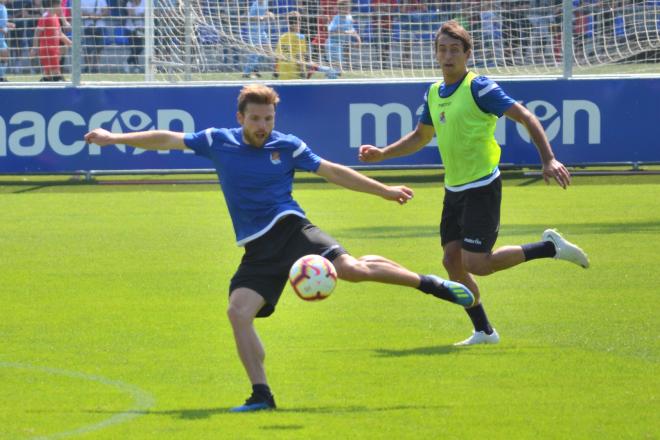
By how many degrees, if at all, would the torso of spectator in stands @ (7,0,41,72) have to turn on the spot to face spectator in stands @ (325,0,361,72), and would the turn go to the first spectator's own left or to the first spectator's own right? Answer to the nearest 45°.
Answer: approximately 90° to the first spectator's own left

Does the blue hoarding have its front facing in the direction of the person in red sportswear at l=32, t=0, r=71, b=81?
no

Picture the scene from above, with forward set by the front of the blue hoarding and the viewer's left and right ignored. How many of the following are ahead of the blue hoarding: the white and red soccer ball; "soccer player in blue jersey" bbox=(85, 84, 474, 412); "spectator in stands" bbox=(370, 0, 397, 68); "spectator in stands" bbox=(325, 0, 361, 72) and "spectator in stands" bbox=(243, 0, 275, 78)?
2

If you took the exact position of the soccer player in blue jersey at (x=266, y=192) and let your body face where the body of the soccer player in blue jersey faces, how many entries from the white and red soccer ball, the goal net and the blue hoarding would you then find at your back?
2

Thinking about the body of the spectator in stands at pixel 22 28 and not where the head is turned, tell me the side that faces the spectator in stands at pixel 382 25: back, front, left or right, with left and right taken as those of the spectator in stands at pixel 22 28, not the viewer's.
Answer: left

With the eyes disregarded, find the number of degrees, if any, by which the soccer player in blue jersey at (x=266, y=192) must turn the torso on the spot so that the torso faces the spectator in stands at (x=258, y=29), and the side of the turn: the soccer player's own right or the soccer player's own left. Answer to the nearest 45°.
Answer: approximately 180°

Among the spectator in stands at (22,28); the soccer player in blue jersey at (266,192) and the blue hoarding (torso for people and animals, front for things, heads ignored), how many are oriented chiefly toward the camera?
3

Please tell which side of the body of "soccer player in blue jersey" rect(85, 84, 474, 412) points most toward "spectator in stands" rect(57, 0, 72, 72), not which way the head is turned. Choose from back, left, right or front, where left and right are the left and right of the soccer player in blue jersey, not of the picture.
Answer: back

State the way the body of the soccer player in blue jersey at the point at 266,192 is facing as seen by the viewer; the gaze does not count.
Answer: toward the camera

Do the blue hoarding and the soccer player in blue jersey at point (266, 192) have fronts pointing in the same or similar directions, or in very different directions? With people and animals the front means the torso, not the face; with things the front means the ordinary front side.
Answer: same or similar directions

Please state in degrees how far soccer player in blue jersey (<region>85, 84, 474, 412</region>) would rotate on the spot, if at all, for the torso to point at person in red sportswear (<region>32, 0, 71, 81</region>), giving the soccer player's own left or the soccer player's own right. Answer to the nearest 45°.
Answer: approximately 180°

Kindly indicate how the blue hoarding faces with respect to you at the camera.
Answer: facing the viewer

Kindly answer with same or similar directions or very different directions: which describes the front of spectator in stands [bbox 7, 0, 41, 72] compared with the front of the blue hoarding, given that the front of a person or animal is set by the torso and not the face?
same or similar directions

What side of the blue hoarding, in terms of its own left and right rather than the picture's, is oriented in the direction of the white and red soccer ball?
front

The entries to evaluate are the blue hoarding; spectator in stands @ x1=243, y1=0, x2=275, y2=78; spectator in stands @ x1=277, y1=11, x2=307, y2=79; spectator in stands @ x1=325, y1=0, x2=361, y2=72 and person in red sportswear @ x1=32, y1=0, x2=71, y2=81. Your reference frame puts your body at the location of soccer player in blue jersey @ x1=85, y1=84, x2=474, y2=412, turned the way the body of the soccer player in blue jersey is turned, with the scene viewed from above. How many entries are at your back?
5

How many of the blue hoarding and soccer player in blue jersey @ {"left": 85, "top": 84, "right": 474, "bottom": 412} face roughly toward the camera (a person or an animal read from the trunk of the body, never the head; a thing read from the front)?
2

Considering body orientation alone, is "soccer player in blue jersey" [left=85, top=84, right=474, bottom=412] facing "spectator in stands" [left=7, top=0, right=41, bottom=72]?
no

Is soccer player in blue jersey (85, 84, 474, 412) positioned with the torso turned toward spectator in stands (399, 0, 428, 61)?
no
